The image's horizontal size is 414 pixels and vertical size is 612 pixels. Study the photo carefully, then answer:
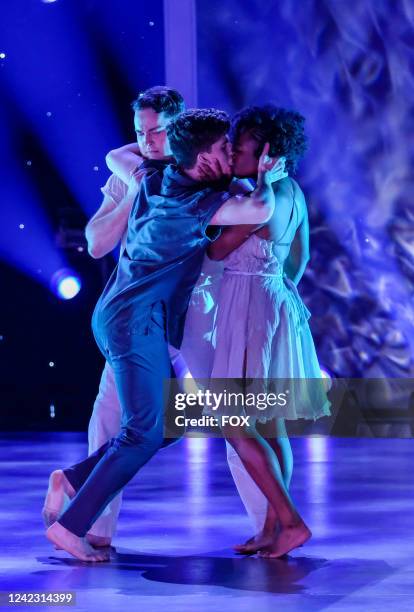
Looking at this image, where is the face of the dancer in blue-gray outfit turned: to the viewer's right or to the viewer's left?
to the viewer's right

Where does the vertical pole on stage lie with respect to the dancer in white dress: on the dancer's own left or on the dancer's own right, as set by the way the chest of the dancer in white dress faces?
on the dancer's own right

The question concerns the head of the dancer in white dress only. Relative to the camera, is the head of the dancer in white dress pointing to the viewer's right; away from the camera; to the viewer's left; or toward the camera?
to the viewer's left

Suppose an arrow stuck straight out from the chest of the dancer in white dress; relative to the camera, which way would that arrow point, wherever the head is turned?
to the viewer's left
